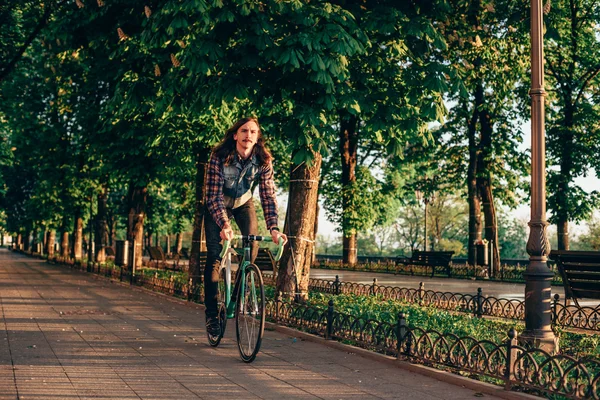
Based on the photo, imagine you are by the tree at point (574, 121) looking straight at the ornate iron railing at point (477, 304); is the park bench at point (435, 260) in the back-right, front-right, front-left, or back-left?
front-right

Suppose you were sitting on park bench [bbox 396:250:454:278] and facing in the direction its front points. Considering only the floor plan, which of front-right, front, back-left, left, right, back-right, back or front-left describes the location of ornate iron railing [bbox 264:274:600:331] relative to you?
front-left

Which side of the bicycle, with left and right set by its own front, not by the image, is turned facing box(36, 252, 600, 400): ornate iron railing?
left

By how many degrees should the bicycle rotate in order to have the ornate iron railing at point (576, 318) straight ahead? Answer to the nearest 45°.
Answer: approximately 135° to its left

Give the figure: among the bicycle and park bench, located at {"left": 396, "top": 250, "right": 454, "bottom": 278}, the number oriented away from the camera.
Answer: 0

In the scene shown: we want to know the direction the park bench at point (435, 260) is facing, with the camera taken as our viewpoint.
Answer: facing the viewer and to the left of the viewer

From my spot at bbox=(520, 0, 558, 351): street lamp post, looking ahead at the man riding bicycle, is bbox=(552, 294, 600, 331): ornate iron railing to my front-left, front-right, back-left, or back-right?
back-right

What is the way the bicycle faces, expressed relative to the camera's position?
facing the viewer

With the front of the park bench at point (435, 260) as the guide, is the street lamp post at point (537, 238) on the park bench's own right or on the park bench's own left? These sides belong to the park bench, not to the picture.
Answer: on the park bench's own left
